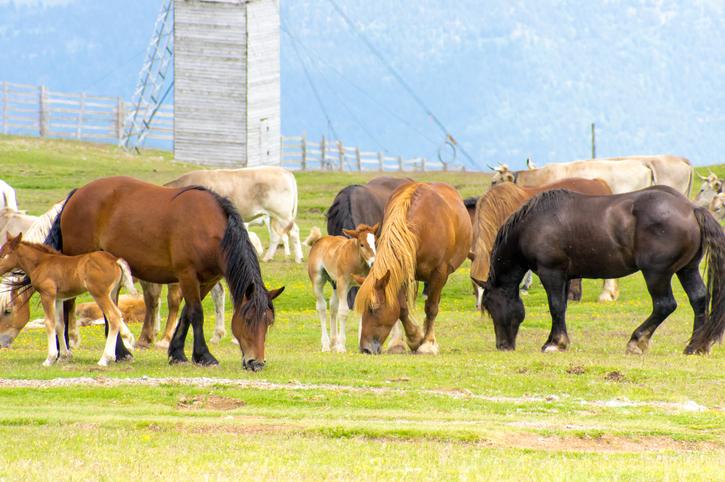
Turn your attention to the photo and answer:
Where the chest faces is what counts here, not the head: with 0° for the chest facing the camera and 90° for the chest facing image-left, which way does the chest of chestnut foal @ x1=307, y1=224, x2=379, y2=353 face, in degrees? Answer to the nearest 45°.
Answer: approximately 315°

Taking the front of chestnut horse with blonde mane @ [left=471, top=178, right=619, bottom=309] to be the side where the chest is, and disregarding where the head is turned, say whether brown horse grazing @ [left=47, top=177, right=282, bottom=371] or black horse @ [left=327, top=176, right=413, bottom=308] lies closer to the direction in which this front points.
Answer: the black horse

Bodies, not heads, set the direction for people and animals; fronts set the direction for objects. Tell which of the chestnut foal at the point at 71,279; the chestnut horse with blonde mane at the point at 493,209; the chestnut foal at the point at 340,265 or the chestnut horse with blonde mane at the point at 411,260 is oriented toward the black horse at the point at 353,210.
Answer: the chestnut horse with blonde mane at the point at 493,209

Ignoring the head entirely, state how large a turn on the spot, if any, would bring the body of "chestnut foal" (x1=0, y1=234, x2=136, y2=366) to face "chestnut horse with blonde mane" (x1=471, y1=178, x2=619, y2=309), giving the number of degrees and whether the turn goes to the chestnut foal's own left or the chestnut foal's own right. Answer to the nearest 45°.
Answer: approximately 135° to the chestnut foal's own right

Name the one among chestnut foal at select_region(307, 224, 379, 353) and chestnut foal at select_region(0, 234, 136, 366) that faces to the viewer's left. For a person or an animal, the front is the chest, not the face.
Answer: chestnut foal at select_region(0, 234, 136, 366)

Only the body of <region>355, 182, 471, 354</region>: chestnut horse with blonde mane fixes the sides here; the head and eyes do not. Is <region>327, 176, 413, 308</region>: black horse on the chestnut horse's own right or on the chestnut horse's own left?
on the chestnut horse's own right

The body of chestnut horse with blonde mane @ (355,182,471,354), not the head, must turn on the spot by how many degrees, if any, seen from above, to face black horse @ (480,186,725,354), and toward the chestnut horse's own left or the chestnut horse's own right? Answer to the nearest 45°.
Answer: approximately 135° to the chestnut horse's own left

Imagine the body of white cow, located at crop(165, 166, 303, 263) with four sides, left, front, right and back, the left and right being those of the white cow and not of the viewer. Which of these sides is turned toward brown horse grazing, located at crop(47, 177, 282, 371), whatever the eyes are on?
left

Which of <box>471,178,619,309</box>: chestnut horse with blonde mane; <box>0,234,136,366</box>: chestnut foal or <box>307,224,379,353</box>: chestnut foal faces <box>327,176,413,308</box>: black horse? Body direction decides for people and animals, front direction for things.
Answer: the chestnut horse with blonde mane

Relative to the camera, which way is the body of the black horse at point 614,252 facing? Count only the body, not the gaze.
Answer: to the viewer's left

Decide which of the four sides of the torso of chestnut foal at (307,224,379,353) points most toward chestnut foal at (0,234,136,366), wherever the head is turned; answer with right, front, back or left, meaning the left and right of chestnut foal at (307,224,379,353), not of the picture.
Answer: right

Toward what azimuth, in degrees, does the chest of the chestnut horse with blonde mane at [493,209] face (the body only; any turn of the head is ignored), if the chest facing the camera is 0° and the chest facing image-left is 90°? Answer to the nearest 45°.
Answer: approximately 90°

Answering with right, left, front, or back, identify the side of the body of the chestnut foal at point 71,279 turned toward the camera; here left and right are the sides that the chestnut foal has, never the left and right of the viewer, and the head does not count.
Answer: left
